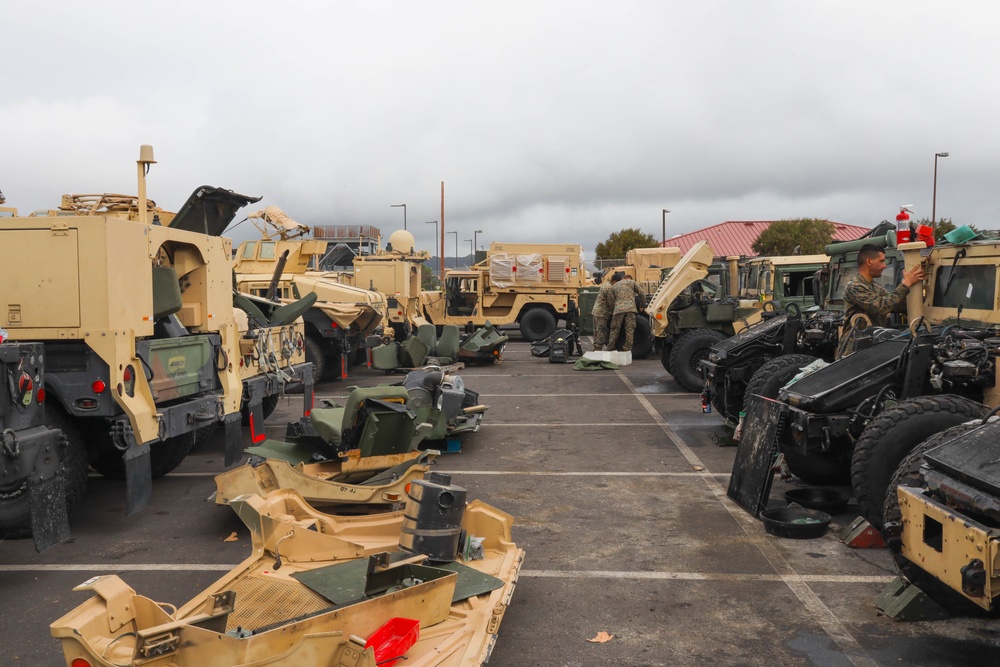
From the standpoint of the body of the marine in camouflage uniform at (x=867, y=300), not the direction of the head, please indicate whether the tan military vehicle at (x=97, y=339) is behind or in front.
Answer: behind

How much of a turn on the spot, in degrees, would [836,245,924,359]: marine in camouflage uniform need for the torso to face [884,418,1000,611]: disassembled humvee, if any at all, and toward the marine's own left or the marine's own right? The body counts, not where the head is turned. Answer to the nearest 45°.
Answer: approximately 90° to the marine's own right

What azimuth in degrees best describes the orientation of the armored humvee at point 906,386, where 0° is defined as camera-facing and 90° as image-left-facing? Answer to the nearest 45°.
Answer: approximately 45°

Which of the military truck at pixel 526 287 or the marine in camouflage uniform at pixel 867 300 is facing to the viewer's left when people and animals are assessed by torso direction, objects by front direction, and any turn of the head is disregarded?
the military truck

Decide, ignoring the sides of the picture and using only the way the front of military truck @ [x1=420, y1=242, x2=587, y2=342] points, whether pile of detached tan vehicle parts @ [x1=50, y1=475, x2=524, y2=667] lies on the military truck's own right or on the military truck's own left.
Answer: on the military truck's own left

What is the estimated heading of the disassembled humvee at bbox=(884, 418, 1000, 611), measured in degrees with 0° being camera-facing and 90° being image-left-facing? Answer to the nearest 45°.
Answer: approximately 45°

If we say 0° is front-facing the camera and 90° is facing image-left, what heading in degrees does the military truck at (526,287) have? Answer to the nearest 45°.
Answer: approximately 90°

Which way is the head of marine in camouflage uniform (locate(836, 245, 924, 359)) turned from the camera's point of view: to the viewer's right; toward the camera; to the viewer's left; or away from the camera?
to the viewer's right

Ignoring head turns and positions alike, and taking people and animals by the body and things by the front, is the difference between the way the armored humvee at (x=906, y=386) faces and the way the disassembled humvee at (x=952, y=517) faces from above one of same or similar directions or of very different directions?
same or similar directions

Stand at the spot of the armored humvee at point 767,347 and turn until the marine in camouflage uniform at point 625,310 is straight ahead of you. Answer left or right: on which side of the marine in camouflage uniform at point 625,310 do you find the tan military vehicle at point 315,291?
left
